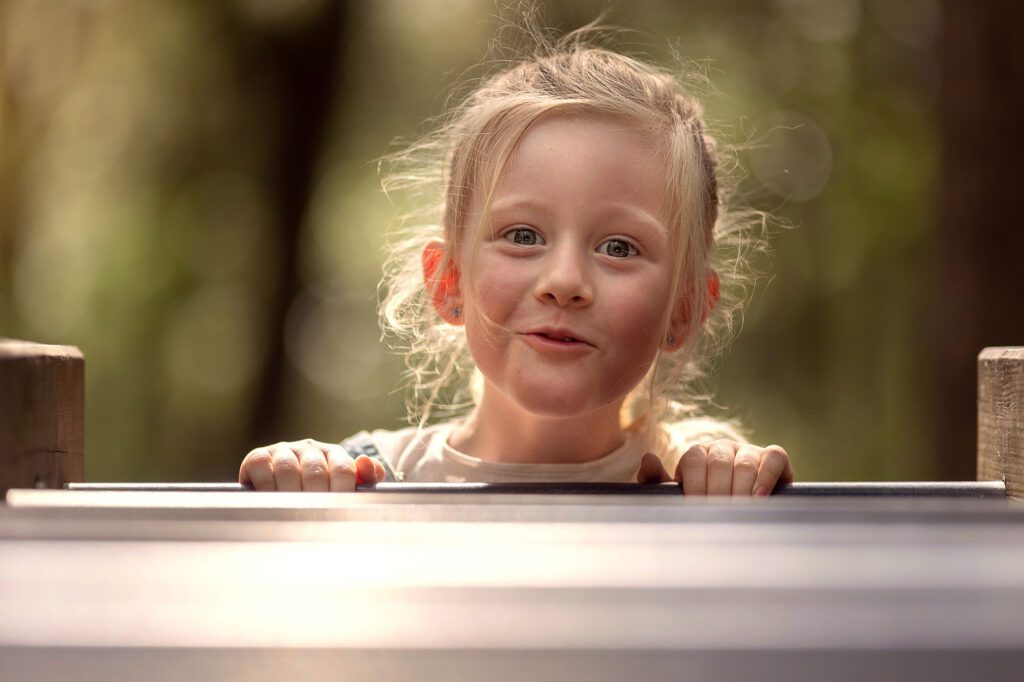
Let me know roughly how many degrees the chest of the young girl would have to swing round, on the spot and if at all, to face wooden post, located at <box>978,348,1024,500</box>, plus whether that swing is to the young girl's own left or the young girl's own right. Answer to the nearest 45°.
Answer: approximately 45° to the young girl's own left

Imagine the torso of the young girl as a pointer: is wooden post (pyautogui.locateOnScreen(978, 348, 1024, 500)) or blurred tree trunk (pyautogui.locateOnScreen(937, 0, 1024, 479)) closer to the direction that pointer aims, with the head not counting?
the wooden post

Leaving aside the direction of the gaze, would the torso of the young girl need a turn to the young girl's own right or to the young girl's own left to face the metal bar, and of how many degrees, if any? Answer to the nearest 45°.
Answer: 0° — they already face it

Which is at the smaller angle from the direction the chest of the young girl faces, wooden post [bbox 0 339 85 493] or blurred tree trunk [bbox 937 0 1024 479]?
the wooden post

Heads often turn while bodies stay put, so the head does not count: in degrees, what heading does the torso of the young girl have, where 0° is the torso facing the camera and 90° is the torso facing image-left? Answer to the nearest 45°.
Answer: approximately 0°

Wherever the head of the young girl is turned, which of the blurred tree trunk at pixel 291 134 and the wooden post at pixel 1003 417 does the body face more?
the wooden post

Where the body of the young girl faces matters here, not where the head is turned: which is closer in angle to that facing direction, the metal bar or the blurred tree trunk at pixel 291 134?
the metal bar

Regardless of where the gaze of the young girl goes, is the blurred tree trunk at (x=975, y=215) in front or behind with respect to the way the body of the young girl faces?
behind

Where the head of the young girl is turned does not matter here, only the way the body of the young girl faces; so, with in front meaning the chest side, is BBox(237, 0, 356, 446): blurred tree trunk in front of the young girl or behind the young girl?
behind

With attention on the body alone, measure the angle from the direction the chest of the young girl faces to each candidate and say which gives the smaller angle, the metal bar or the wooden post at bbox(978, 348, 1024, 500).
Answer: the metal bar

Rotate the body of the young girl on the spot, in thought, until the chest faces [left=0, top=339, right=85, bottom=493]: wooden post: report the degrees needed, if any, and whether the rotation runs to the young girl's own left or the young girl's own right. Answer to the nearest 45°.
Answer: approximately 45° to the young girl's own right
